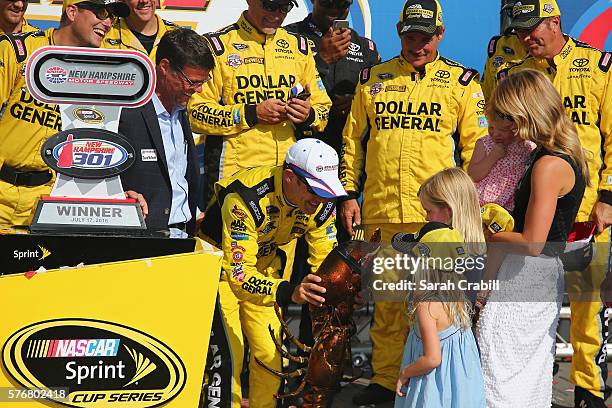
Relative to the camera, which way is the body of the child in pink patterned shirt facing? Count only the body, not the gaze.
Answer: toward the camera

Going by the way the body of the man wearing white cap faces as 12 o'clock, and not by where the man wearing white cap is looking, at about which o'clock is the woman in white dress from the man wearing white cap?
The woman in white dress is roughly at 11 o'clock from the man wearing white cap.

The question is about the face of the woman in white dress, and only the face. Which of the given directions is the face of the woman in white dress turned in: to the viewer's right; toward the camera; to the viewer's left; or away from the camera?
to the viewer's left

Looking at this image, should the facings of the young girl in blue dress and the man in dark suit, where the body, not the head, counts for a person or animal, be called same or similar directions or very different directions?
very different directions

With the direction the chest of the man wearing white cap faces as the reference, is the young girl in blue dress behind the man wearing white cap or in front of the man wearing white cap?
in front

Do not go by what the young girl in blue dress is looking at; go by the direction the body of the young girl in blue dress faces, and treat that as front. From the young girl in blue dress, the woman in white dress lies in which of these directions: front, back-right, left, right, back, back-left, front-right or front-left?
right

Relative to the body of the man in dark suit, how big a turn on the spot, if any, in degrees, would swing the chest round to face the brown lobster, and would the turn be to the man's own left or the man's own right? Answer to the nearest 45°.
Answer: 0° — they already face it

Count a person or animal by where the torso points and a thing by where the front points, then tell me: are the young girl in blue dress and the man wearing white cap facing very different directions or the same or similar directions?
very different directions

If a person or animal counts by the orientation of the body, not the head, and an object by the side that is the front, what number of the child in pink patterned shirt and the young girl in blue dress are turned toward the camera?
1

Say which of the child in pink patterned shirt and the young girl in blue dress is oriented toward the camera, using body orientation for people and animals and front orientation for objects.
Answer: the child in pink patterned shirt

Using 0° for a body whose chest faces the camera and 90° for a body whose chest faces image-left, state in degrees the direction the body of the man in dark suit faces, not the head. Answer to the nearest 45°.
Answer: approximately 315°

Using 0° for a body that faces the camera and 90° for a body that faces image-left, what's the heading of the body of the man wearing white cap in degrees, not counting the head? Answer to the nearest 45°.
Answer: approximately 315°

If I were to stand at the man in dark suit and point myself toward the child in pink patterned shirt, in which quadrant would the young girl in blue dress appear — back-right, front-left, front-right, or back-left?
front-right

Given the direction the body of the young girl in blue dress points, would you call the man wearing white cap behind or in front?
in front

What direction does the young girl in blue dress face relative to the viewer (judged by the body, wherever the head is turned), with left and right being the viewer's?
facing away from the viewer and to the left of the viewer

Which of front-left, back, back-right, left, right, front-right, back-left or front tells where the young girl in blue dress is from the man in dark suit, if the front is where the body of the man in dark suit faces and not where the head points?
front
